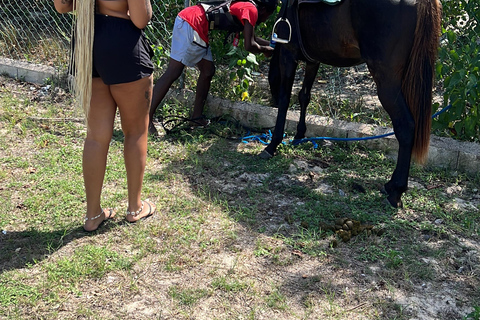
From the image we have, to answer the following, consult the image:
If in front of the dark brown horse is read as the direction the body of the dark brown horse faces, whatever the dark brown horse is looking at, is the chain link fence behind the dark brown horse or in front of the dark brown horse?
in front

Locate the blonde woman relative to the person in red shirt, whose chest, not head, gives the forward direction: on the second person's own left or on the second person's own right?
on the second person's own right

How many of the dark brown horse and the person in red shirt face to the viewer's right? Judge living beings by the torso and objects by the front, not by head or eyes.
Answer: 1

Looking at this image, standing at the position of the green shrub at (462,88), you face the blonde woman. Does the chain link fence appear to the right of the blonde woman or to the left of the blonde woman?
right

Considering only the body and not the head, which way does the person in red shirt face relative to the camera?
to the viewer's right

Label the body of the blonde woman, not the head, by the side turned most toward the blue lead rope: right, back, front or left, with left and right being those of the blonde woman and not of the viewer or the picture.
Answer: front

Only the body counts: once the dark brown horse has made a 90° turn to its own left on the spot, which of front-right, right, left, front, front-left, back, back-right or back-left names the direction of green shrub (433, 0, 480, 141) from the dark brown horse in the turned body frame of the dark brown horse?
back

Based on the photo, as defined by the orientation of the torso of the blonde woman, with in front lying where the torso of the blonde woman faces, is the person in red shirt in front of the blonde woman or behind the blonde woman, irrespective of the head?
in front

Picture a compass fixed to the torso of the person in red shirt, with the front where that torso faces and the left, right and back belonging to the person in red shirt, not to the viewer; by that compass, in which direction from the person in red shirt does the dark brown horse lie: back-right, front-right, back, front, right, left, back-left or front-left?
front-right

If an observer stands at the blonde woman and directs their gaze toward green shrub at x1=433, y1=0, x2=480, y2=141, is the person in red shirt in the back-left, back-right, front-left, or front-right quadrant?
front-left

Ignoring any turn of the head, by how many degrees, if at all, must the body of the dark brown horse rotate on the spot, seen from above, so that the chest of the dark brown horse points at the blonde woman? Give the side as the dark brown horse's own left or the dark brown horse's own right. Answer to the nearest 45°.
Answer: approximately 90° to the dark brown horse's own left

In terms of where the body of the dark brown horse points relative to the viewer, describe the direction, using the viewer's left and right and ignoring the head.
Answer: facing away from the viewer and to the left of the viewer

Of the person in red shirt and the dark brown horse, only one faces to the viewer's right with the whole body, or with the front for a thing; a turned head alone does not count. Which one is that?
the person in red shirt

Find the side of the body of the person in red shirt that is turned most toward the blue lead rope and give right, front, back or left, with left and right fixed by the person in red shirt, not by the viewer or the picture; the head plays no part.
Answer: front

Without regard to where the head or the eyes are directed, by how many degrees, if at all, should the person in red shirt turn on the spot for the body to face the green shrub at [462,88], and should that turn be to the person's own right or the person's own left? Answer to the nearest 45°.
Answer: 0° — they already face it

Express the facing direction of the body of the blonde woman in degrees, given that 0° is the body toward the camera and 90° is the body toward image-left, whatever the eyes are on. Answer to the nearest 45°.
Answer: approximately 225°
